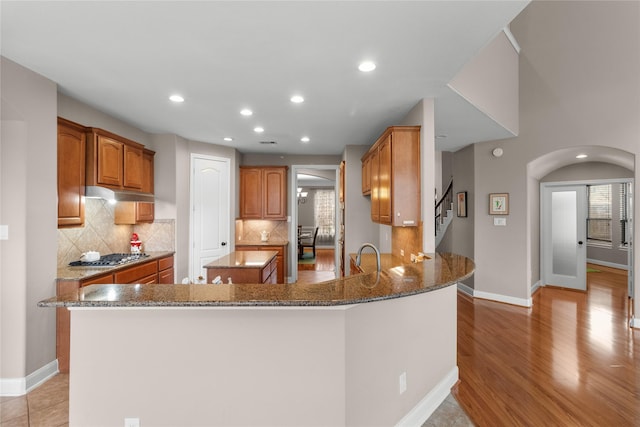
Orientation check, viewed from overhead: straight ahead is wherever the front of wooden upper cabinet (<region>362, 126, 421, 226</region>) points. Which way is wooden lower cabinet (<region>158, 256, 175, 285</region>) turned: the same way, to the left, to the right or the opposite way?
the opposite way

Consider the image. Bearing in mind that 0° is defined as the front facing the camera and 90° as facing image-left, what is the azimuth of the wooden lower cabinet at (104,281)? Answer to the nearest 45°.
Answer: approximately 315°

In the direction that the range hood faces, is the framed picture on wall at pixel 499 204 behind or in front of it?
in front

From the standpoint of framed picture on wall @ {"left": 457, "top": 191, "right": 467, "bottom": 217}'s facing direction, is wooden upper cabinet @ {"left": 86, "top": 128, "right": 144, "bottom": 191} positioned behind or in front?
in front

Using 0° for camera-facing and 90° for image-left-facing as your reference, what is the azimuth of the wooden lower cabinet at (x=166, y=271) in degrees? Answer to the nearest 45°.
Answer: approximately 315°

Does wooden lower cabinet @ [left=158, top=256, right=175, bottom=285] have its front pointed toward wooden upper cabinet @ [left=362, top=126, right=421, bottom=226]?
yes

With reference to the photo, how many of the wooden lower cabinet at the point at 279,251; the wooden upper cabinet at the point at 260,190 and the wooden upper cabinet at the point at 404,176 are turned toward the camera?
2

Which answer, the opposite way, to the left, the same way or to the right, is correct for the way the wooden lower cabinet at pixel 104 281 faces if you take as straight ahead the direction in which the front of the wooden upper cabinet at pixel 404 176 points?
the opposite way

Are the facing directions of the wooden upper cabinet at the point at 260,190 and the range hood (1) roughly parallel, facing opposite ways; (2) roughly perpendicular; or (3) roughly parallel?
roughly perpendicular

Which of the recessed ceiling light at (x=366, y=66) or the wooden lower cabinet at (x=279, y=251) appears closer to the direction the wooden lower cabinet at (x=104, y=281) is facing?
the recessed ceiling light

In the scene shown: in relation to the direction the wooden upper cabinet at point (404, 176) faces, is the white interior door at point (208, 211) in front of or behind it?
in front

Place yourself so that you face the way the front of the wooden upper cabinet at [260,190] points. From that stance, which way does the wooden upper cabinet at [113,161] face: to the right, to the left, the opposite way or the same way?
to the left

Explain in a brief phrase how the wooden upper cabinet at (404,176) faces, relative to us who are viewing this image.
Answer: facing to the left of the viewer

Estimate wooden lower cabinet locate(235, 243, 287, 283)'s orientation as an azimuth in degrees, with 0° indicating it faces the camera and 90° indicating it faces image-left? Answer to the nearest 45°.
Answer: approximately 0°

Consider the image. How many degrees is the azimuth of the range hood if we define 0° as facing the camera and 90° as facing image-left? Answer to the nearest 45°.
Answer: approximately 315°
